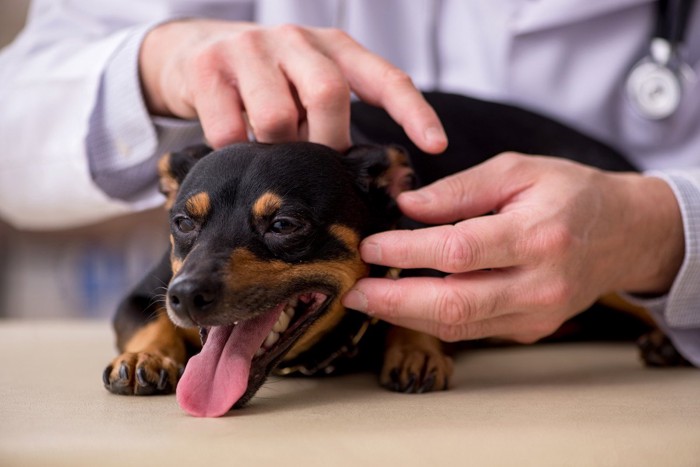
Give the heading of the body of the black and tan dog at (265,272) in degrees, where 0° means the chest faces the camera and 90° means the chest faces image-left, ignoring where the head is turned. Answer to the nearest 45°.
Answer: approximately 45°

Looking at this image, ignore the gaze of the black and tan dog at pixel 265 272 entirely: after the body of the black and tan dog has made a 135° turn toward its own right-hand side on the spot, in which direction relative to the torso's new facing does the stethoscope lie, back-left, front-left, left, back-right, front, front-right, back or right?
front-right
